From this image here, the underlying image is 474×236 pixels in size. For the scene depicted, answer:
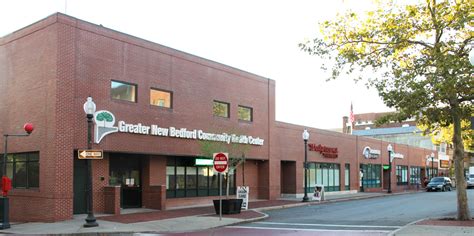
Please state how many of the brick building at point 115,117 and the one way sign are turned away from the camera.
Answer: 0

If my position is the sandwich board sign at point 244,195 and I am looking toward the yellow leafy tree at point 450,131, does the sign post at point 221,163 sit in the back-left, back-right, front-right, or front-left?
back-right

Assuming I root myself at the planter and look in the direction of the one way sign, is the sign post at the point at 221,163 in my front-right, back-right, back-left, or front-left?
front-left

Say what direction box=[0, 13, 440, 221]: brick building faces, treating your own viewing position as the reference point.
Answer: facing the viewer and to the right of the viewer

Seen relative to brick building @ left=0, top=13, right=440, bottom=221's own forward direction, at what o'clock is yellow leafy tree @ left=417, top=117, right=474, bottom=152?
The yellow leafy tree is roughly at 10 o'clock from the brick building.

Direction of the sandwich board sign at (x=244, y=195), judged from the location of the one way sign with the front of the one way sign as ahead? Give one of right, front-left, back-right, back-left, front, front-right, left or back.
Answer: back-left

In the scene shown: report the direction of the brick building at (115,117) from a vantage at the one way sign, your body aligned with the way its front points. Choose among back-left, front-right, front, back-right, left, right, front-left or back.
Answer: back

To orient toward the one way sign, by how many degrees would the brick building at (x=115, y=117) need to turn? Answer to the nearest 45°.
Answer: approximately 45° to its right

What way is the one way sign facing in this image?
toward the camera
